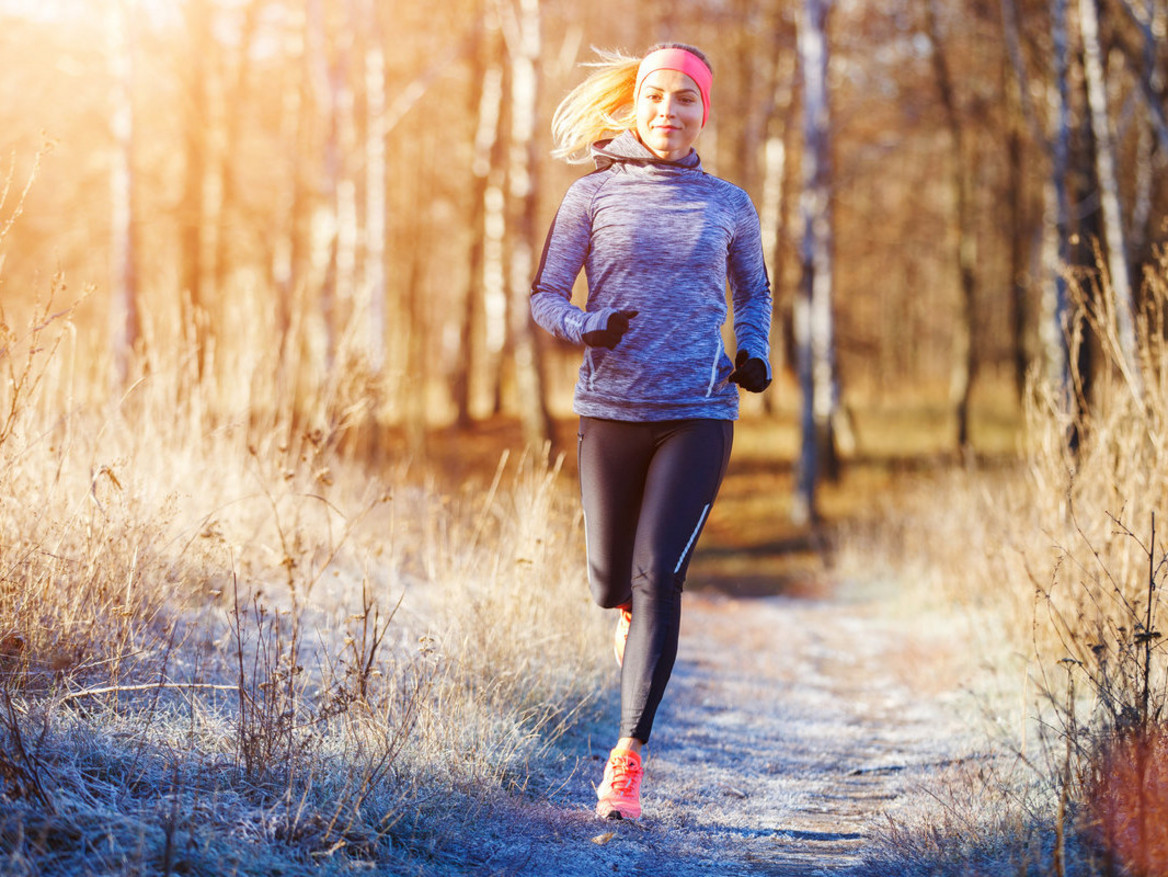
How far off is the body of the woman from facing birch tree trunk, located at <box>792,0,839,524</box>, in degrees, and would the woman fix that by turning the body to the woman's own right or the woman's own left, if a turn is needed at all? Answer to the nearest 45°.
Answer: approximately 180°

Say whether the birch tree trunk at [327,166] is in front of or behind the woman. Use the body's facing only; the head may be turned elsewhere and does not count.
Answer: behind

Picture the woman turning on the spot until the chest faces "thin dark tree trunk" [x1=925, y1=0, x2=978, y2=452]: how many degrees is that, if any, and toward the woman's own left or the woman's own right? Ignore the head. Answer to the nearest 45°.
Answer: approximately 180°

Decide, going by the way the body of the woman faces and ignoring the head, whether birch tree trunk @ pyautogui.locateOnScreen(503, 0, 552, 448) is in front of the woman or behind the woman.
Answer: behind

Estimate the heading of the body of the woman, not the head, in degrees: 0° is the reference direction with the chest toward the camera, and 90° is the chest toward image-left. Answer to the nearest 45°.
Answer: approximately 0°

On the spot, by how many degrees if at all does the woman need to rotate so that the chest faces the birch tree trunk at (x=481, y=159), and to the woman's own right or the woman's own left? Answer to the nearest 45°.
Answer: approximately 180°
